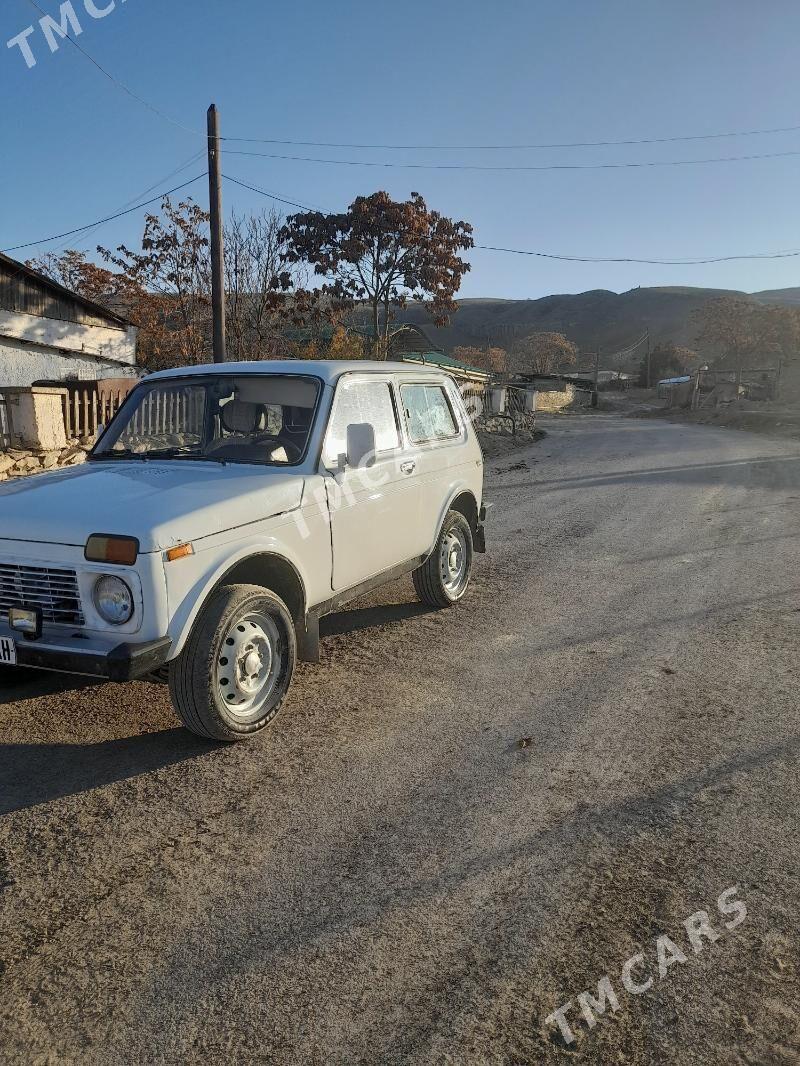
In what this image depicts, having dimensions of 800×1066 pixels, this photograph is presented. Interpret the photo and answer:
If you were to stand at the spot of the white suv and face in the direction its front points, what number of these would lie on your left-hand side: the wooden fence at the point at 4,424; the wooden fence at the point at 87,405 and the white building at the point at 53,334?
0

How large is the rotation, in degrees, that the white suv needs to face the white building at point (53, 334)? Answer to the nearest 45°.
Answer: approximately 135° to its right

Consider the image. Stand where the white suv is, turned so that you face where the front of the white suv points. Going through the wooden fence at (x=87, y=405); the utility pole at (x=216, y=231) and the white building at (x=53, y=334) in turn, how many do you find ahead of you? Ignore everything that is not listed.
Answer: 0

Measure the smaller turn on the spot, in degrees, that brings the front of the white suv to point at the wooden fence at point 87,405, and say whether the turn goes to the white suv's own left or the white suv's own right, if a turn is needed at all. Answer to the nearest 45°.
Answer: approximately 135° to the white suv's own right

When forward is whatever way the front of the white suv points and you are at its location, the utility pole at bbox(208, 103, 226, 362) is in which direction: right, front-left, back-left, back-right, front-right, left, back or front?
back-right

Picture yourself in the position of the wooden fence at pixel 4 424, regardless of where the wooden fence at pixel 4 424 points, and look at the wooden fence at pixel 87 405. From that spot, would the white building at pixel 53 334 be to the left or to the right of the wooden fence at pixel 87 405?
left

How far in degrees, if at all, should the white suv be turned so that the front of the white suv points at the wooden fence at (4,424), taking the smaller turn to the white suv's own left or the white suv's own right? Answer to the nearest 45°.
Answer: approximately 90° to the white suv's own right
